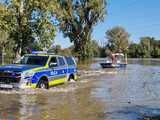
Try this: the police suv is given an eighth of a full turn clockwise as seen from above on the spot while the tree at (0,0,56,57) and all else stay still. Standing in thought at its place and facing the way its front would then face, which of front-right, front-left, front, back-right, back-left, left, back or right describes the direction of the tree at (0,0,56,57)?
right

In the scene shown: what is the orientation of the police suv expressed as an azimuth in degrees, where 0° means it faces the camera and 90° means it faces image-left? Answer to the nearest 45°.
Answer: approximately 45°
